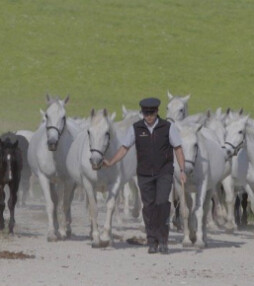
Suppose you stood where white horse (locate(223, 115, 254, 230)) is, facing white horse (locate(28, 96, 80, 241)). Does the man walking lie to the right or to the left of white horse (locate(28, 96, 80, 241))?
left

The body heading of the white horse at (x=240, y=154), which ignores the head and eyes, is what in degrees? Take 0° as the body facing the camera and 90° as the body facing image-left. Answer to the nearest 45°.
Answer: approximately 45°

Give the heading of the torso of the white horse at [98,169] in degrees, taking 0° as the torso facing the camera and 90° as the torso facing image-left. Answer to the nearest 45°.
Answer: approximately 0°

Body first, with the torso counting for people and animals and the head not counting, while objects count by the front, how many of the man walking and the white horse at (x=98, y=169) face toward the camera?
2

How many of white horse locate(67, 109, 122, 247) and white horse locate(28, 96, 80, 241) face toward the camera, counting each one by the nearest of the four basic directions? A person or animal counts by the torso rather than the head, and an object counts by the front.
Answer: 2
